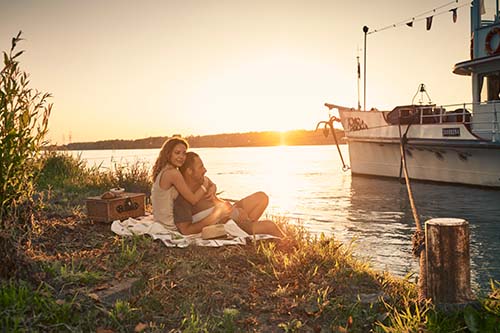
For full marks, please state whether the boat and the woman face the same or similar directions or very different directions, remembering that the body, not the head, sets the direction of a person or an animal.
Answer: very different directions

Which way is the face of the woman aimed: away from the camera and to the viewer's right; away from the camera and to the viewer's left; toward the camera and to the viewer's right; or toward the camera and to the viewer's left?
toward the camera and to the viewer's right

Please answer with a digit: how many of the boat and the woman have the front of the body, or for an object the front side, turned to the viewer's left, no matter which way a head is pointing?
1

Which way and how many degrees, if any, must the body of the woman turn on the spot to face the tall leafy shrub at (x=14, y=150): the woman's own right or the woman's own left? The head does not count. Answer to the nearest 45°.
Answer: approximately 135° to the woman's own right

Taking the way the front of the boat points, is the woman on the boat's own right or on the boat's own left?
on the boat's own left

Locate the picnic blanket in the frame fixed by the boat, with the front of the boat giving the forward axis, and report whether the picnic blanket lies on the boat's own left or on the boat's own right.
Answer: on the boat's own left

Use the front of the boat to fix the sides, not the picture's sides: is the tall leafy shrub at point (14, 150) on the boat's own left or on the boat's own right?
on the boat's own left

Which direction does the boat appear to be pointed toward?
to the viewer's left
